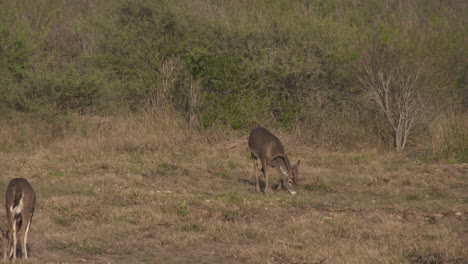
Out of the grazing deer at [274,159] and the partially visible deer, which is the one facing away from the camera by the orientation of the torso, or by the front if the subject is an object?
the partially visible deer

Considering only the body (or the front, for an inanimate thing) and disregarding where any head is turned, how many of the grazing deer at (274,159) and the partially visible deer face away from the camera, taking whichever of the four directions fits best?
1

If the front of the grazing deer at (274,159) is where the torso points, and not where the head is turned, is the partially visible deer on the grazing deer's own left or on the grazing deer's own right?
on the grazing deer's own right

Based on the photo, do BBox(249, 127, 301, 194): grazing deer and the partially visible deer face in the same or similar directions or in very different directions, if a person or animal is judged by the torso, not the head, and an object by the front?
very different directions

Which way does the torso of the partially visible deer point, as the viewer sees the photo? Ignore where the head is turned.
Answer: away from the camera

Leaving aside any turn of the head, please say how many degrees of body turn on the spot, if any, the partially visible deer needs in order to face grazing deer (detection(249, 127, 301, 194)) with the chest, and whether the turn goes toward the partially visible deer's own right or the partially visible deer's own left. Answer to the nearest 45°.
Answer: approximately 45° to the partially visible deer's own right

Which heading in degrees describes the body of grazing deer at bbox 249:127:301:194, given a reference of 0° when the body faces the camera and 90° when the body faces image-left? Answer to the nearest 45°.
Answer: approximately 315°

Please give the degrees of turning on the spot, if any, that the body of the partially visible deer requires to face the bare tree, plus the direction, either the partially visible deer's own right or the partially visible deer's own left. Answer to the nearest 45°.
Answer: approximately 45° to the partially visible deer's own right
